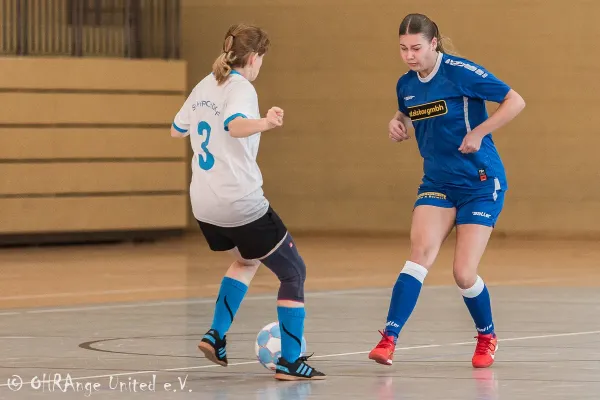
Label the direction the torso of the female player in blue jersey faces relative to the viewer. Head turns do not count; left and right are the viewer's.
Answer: facing the viewer and to the left of the viewer

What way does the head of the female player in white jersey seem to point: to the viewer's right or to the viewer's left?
to the viewer's right

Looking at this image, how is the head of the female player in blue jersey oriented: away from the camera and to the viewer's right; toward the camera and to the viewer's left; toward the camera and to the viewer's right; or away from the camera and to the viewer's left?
toward the camera and to the viewer's left

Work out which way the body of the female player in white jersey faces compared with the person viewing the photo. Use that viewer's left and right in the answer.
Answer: facing away from the viewer and to the right of the viewer

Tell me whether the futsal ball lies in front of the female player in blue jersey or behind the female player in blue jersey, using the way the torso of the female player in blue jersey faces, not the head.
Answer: in front

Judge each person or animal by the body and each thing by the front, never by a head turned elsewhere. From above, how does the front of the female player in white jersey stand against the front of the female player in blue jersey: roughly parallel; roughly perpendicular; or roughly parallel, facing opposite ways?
roughly parallel, facing opposite ways
